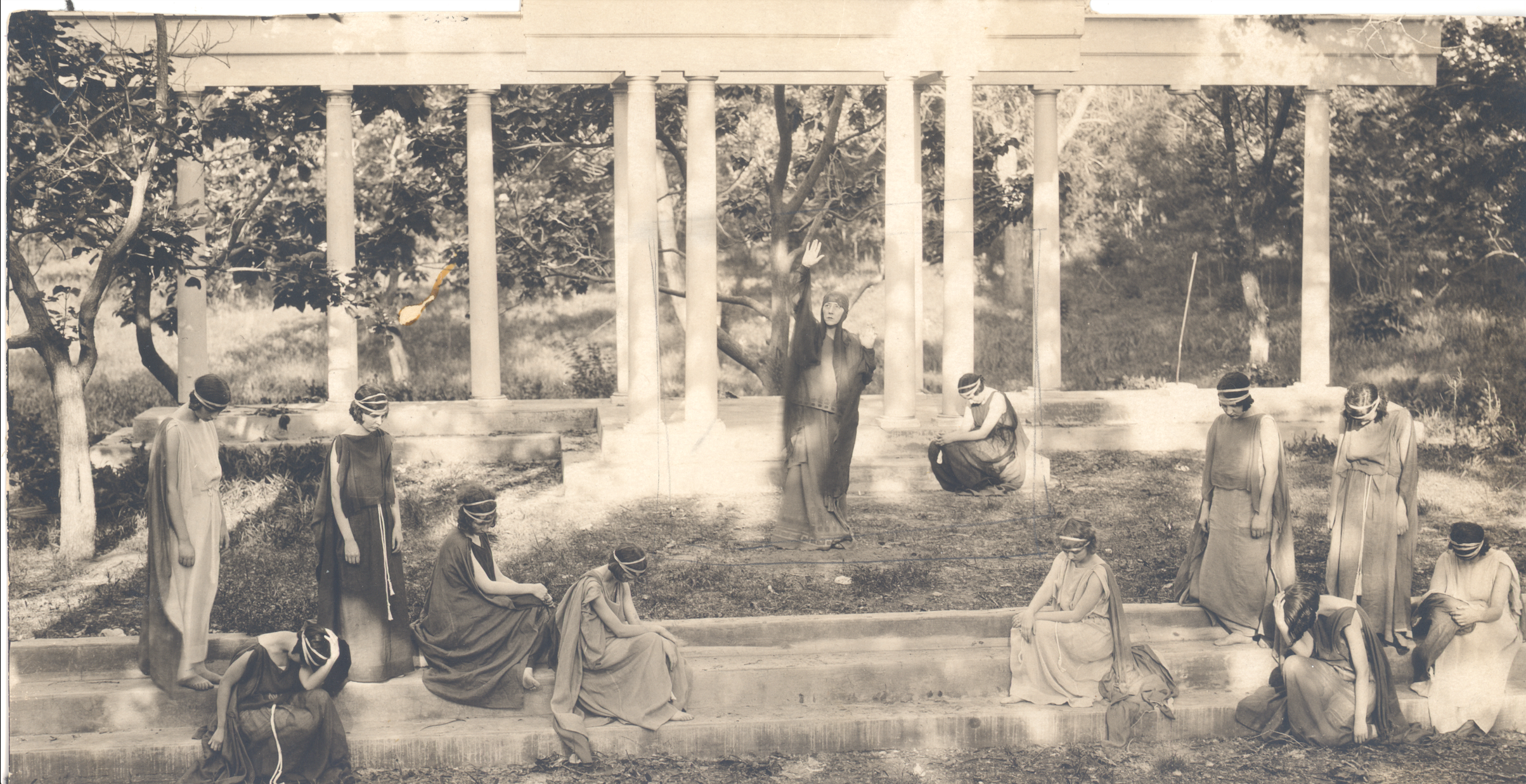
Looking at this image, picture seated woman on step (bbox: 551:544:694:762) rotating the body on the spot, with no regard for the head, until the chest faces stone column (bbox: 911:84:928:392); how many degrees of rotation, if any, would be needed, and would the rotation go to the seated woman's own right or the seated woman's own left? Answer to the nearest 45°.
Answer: approximately 90° to the seated woman's own left

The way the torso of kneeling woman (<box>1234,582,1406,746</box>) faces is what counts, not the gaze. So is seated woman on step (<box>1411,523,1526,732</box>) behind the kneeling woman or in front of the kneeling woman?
behind

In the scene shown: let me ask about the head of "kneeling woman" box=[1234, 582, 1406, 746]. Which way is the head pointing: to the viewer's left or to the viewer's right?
to the viewer's left

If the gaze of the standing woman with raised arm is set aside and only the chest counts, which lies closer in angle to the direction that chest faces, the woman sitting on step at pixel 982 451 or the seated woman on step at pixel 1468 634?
the seated woman on step

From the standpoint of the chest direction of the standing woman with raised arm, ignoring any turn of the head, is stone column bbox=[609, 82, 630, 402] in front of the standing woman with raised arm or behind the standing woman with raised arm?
behind

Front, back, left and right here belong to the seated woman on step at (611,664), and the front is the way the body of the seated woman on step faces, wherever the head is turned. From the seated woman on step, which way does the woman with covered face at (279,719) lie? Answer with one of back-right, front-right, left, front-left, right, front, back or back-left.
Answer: back-right

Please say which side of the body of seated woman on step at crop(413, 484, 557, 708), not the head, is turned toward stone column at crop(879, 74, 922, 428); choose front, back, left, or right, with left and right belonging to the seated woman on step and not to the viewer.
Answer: left

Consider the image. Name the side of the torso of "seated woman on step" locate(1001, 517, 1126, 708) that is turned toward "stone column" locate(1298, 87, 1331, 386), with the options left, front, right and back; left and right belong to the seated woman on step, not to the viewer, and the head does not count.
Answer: back

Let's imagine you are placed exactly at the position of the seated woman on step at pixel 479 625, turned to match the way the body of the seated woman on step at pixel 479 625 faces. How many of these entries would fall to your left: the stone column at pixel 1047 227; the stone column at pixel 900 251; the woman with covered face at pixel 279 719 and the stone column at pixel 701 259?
3

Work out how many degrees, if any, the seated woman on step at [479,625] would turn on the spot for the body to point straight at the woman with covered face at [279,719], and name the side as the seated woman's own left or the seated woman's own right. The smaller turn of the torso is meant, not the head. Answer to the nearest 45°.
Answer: approximately 135° to the seated woman's own right

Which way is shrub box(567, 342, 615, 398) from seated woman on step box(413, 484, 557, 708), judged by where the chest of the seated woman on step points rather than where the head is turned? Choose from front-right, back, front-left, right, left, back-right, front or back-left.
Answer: back-left
